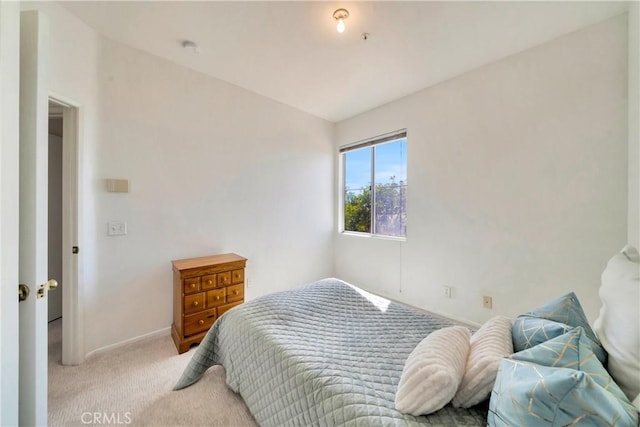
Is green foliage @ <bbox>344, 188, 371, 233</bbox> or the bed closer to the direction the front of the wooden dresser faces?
the bed

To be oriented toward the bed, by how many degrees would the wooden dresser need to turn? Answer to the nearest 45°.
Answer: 0° — it already faces it

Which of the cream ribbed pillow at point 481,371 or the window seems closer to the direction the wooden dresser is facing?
the cream ribbed pillow

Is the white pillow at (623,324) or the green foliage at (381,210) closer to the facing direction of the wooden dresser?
the white pillow

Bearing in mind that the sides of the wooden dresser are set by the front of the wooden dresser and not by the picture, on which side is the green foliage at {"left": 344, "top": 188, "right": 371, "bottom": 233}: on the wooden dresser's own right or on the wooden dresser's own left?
on the wooden dresser's own left

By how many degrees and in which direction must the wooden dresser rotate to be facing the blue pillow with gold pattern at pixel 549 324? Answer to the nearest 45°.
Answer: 0° — it already faces it

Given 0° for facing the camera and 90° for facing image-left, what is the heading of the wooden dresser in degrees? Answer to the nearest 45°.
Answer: approximately 315°

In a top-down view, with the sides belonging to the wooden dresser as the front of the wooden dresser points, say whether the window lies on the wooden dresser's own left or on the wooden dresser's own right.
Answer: on the wooden dresser's own left

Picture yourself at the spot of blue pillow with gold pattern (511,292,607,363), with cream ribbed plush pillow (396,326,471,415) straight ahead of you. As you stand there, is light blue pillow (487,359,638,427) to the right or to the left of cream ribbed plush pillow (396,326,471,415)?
left
